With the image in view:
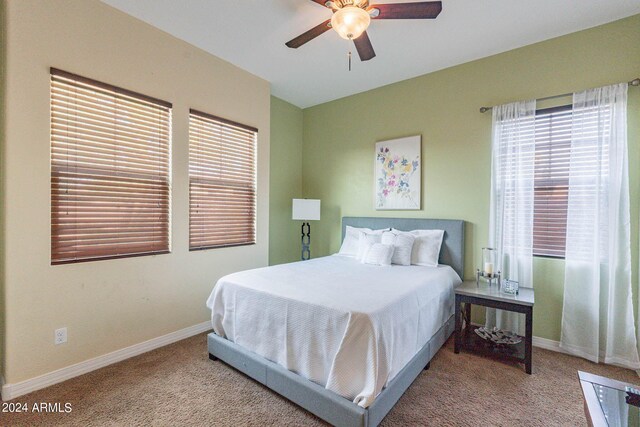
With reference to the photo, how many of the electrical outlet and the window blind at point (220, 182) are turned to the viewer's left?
0

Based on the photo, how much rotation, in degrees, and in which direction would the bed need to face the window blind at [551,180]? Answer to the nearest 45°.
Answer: approximately 180°

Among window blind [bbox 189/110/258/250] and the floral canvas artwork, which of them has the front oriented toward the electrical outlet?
the floral canvas artwork

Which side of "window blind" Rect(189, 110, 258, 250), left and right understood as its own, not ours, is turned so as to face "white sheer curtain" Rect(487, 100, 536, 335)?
front

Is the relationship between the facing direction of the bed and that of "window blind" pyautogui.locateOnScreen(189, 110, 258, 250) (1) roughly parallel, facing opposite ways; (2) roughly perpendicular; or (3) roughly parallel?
roughly perpendicular

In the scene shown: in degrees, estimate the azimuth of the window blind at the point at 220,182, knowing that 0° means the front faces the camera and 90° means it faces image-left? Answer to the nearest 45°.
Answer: approximately 315°

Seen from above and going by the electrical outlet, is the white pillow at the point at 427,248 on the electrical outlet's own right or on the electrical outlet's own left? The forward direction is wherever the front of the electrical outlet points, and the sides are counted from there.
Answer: on the electrical outlet's own left

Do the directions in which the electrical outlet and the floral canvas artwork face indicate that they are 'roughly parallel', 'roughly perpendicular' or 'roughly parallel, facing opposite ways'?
roughly perpendicular

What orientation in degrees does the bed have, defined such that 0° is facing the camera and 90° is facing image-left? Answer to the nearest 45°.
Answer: approximately 45°

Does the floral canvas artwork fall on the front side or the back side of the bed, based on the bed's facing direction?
on the back side
